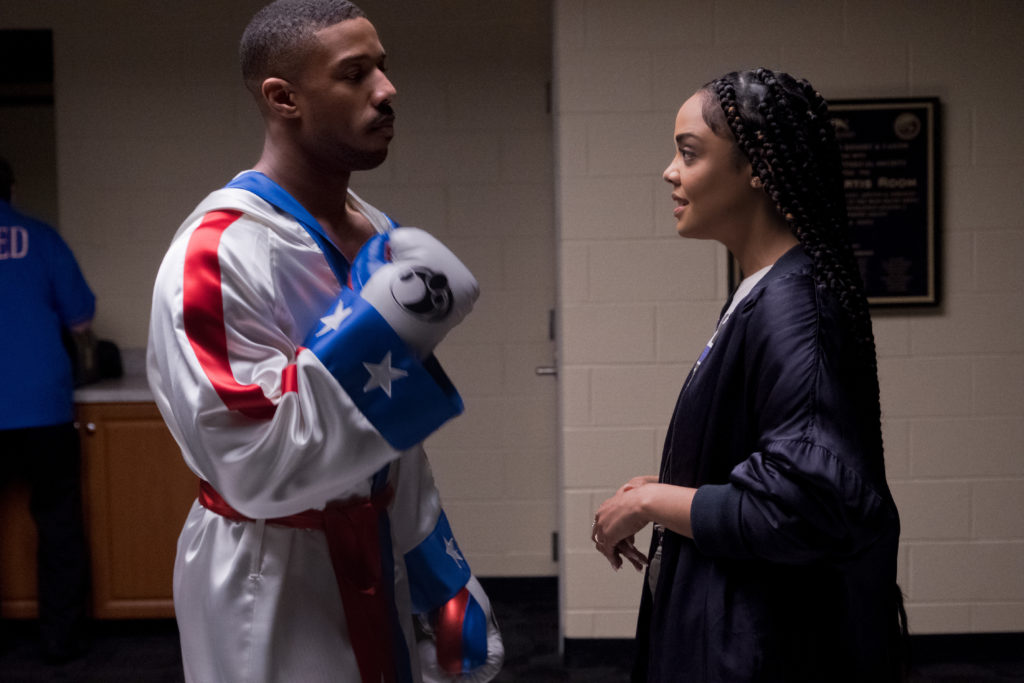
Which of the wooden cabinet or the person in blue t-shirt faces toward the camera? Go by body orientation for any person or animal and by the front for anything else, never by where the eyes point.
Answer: the wooden cabinet

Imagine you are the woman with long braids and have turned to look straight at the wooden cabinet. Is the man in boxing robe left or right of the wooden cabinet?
left

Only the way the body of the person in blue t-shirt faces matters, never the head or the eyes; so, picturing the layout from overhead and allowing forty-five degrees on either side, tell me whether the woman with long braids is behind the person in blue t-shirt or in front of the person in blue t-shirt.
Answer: behind

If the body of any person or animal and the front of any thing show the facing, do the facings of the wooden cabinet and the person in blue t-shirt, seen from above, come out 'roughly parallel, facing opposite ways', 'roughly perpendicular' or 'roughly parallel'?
roughly parallel, facing opposite ways

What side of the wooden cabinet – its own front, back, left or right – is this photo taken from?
front

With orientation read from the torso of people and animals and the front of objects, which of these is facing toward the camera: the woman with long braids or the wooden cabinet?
the wooden cabinet

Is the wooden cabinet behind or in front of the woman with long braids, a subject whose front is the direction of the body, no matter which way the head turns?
in front

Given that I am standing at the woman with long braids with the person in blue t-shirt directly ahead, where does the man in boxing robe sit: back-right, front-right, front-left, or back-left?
front-left

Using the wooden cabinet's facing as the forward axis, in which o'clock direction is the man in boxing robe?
The man in boxing robe is roughly at 12 o'clock from the wooden cabinet.

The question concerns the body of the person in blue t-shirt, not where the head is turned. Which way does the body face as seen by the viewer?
away from the camera

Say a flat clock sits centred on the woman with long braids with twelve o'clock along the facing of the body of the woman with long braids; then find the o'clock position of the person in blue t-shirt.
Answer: The person in blue t-shirt is roughly at 1 o'clock from the woman with long braids.

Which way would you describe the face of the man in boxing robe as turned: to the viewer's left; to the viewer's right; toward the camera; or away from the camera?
to the viewer's right

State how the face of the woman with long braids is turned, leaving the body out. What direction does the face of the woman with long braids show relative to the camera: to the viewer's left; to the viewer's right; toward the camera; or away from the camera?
to the viewer's left

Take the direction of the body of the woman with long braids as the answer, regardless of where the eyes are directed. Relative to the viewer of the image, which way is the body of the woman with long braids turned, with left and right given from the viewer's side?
facing to the left of the viewer

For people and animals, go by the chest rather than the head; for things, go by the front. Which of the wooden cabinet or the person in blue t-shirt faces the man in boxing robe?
the wooden cabinet
